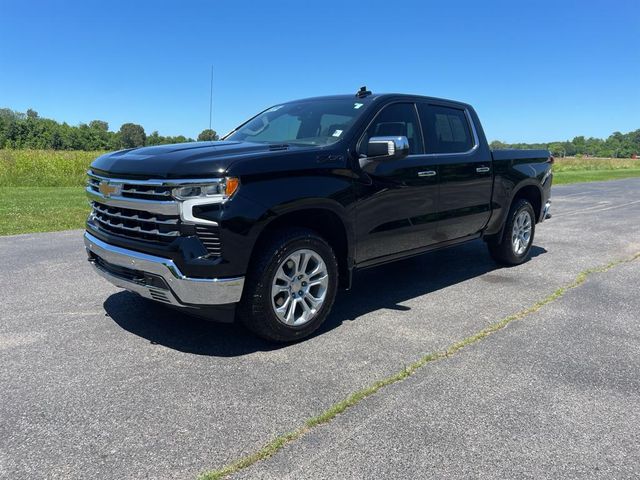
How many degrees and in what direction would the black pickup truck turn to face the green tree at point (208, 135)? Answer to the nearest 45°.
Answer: approximately 90° to its right

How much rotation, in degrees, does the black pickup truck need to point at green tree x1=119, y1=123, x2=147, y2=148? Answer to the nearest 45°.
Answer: approximately 90° to its right

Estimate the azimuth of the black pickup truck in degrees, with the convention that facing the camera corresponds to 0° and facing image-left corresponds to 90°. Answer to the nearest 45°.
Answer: approximately 45°
